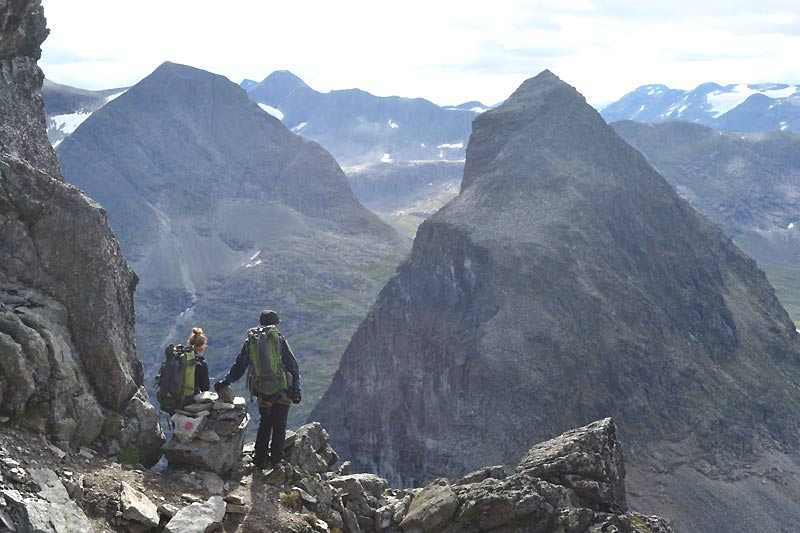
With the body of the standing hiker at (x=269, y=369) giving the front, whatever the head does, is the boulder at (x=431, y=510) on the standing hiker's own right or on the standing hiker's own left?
on the standing hiker's own right

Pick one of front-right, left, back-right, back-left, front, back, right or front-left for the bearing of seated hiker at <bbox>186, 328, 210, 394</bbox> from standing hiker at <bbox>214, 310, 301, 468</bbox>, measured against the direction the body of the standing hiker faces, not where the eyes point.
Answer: left

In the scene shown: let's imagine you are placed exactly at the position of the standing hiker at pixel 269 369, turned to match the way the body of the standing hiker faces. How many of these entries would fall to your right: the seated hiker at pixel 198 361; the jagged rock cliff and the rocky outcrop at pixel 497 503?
1

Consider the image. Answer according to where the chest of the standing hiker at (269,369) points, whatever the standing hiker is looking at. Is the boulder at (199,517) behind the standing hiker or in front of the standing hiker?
behind

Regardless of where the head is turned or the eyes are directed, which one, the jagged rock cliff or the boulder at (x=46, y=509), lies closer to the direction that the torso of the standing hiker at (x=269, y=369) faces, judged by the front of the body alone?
the jagged rock cliff

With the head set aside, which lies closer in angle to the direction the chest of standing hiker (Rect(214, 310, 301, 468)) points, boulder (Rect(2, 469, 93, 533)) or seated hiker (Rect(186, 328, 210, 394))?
the seated hiker

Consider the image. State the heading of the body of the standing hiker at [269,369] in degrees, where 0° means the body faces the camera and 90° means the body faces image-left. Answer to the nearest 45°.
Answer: approximately 180°

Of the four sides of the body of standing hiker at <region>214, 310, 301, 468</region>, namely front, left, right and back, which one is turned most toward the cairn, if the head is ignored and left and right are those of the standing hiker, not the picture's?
left

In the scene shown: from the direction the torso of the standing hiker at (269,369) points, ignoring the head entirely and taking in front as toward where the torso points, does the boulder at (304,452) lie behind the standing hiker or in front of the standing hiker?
in front

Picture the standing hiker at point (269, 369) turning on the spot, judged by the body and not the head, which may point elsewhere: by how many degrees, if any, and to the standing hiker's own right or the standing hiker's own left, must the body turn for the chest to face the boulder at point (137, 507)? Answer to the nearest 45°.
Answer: approximately 135° to the standing hiker's own left
